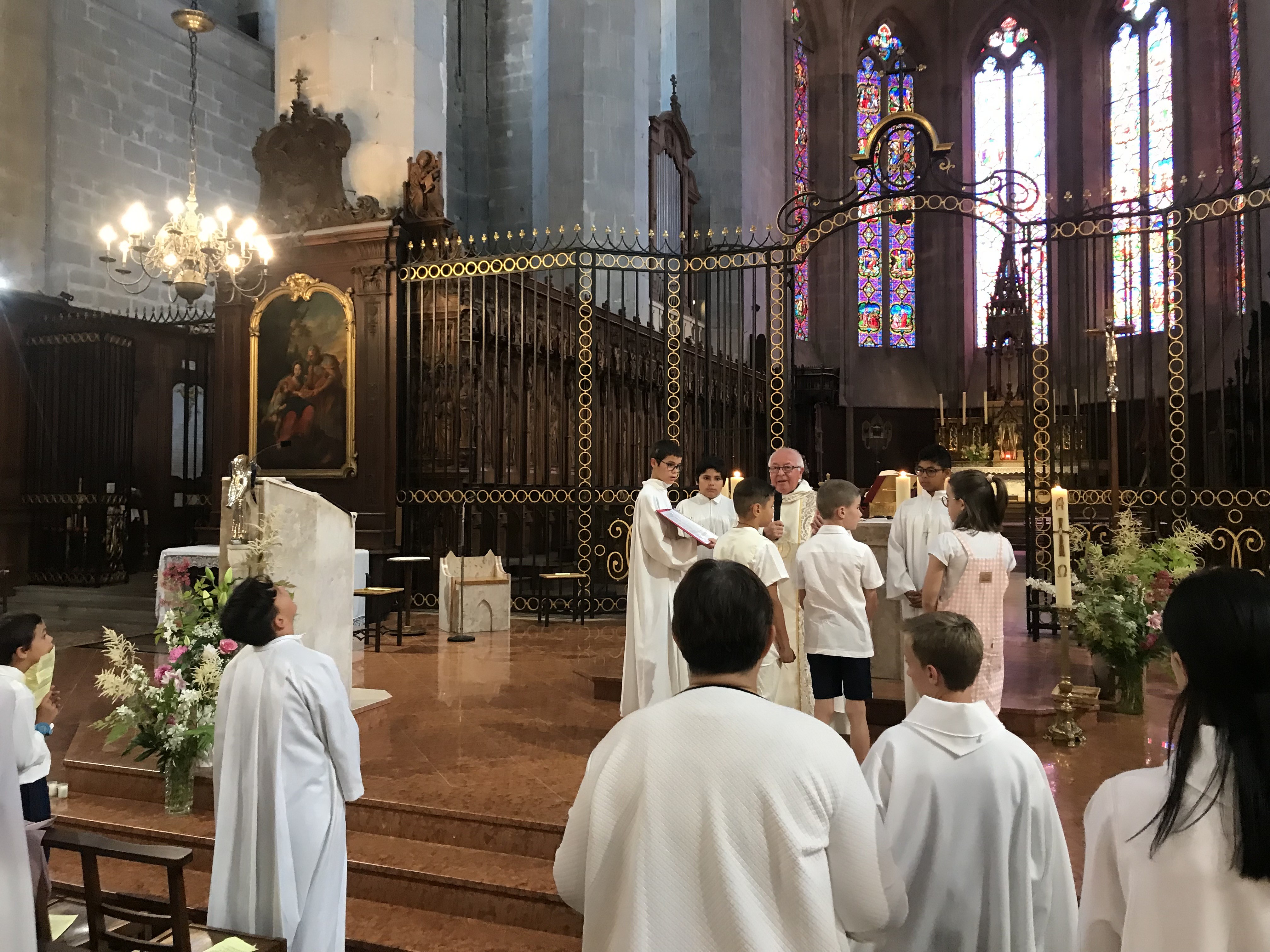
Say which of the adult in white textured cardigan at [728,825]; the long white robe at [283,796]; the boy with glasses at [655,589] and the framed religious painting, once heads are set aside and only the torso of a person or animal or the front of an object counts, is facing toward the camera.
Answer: the framed religious painting

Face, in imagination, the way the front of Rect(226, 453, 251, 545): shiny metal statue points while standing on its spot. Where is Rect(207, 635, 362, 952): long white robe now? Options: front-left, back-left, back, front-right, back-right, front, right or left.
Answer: front-left

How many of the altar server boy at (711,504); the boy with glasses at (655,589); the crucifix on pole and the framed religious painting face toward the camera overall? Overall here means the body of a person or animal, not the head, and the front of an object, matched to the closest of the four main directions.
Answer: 3

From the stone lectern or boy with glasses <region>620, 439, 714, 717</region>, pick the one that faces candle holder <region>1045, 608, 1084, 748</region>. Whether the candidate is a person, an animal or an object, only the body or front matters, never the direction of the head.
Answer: the boy with glasses

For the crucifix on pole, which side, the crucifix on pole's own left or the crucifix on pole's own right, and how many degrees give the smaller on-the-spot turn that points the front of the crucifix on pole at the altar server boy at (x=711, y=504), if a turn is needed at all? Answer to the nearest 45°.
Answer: approximately 45° to the crucifix on pole's own right

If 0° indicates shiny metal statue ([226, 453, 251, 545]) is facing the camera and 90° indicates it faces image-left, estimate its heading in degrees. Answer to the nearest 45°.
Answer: approximately 45°

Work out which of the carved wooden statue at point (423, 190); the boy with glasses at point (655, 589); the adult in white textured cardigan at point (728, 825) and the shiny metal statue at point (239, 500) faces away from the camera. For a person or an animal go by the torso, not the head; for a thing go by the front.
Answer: the adult in white textured cardigan

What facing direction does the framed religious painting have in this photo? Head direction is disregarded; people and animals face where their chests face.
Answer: toward the camera

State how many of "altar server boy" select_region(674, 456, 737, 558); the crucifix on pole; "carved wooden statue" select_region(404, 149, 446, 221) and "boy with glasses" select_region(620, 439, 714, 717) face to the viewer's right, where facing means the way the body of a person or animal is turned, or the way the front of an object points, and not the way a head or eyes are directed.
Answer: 1

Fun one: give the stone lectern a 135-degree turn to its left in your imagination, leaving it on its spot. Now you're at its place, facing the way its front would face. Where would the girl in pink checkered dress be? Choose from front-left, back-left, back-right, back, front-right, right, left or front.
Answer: front-right

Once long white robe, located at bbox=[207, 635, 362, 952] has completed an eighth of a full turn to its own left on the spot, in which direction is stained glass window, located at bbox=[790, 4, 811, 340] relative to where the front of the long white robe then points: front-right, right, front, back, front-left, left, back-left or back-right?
front-right

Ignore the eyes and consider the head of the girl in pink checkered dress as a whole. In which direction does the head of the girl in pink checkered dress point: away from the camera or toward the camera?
away from the camera

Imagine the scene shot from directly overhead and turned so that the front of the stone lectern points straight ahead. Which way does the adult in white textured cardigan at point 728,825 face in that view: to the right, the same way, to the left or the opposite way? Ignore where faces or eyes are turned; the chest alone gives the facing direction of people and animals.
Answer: the opposite way

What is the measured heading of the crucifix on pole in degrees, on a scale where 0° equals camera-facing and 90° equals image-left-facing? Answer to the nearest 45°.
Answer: approximately 0°
